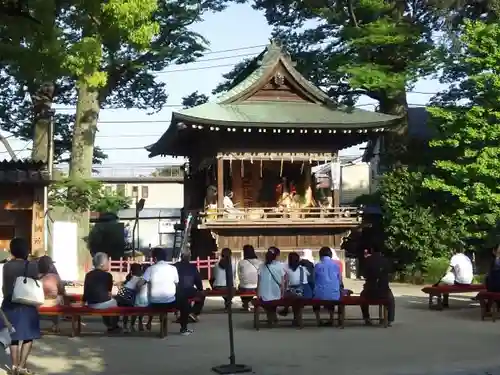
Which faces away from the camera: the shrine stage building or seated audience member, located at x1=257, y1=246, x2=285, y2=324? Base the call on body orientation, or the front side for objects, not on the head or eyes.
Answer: the seated audience member

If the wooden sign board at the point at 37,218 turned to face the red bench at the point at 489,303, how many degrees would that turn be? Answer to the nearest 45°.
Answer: approximately 45° to its left

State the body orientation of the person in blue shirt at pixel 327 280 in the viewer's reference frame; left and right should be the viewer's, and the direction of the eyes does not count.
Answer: facing away from the viewer

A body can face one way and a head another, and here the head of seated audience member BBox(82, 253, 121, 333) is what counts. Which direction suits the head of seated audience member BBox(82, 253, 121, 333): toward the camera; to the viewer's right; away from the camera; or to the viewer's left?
away from the camera

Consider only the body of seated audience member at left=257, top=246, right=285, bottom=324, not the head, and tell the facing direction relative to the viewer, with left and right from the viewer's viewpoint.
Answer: facing away from the viewer

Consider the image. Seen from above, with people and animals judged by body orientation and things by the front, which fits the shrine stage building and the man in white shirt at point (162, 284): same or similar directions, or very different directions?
very different directions

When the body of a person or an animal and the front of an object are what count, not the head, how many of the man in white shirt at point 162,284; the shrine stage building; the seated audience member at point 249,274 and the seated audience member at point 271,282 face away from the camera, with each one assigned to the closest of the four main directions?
3

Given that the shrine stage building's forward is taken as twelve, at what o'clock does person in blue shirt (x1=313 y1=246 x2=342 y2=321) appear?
The person in blue shirt is roughly at 12 o'clock from the shrine stage building.

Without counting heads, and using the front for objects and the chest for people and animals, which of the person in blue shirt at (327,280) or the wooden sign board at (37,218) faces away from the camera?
the person in blue shirt

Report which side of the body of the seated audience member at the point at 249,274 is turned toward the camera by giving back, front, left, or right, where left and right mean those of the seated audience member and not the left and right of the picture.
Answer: back

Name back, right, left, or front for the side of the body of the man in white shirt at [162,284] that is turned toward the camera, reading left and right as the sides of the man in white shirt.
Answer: back

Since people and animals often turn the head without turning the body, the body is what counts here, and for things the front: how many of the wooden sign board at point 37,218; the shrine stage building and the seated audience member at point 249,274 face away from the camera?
1
